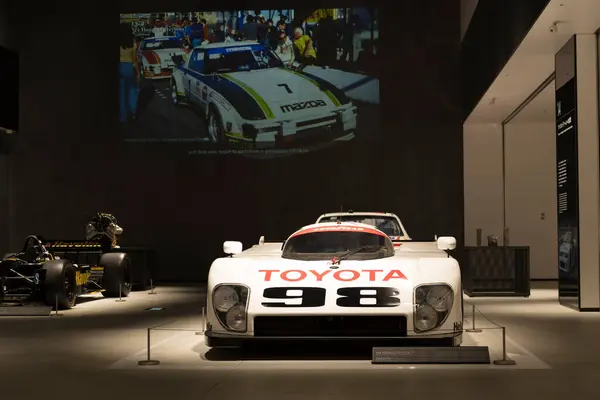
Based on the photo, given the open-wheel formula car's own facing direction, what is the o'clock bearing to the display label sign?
The display label sign is roughly at 8 o'clock from the open-wheel formula car.

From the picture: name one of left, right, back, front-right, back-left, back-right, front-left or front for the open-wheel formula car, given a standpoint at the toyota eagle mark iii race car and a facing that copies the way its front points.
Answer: back-right

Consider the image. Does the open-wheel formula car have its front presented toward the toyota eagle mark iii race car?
no

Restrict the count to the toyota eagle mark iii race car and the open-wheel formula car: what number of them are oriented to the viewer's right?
0

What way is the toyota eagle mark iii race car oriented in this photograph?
toward the camera

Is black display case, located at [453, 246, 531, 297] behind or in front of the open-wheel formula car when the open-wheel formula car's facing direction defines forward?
behind

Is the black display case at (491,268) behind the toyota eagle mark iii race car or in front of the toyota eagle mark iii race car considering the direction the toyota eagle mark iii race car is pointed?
behind

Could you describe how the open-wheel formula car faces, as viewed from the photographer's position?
facing the viewer and to the left of the viewer

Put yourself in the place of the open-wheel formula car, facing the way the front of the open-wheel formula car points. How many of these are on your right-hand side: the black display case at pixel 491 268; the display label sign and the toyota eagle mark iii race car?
0
